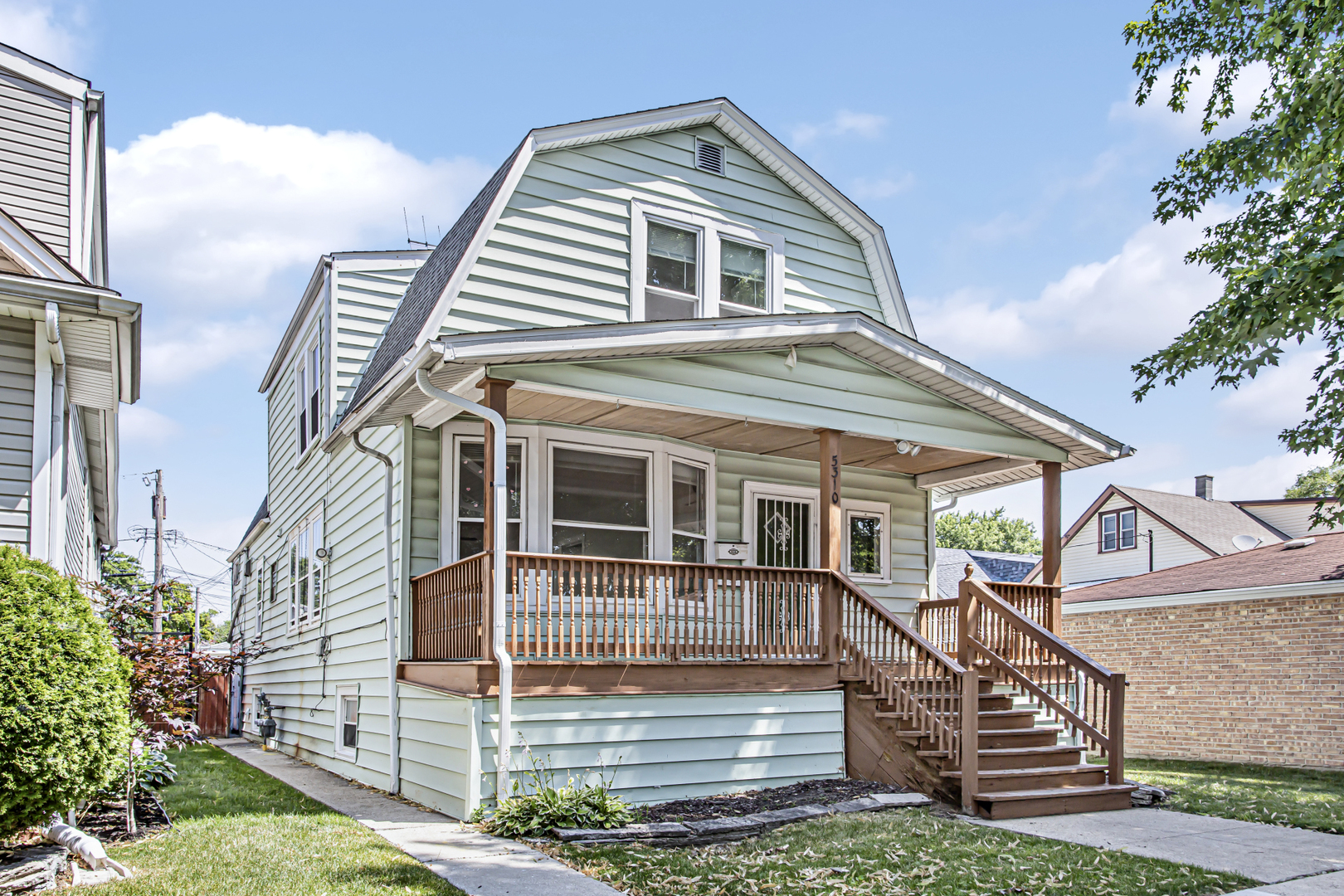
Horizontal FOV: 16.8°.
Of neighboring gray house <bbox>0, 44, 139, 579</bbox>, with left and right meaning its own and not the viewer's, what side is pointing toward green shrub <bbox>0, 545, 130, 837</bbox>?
front

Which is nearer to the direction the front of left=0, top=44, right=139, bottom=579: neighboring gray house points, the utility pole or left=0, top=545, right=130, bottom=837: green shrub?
the green shrub

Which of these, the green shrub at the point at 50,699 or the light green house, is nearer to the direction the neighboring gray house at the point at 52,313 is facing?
the green shrub

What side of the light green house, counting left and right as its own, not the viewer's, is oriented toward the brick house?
left

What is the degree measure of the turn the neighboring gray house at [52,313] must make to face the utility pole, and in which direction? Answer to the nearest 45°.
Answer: approximately 180°

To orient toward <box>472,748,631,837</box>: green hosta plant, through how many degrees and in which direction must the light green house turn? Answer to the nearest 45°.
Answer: approximately 45° to its right

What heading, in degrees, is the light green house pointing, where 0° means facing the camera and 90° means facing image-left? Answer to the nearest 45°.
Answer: approximately 315°

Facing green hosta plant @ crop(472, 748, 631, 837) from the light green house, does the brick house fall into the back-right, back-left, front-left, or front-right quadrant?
back-left

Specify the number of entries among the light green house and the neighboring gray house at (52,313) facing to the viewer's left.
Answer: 0

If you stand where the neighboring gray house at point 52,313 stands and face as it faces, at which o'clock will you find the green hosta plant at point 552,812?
The green hosta plant is roughly at 10 o'clock from the neighboring gray house.
